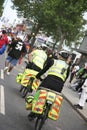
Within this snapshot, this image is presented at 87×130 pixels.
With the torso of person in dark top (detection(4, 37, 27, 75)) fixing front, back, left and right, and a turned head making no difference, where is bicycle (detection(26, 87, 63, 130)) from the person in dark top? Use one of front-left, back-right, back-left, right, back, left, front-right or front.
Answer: back

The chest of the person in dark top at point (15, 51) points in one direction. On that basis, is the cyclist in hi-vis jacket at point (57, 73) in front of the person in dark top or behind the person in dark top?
behind

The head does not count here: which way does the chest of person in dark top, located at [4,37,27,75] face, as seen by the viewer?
away from the camera
